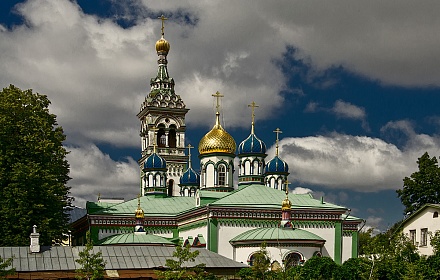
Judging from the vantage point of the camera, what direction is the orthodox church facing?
facing away from the viewer and to the left of the viewer

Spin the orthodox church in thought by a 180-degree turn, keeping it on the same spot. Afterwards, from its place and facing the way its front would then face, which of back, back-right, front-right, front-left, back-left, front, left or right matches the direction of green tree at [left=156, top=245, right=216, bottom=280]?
front-right
